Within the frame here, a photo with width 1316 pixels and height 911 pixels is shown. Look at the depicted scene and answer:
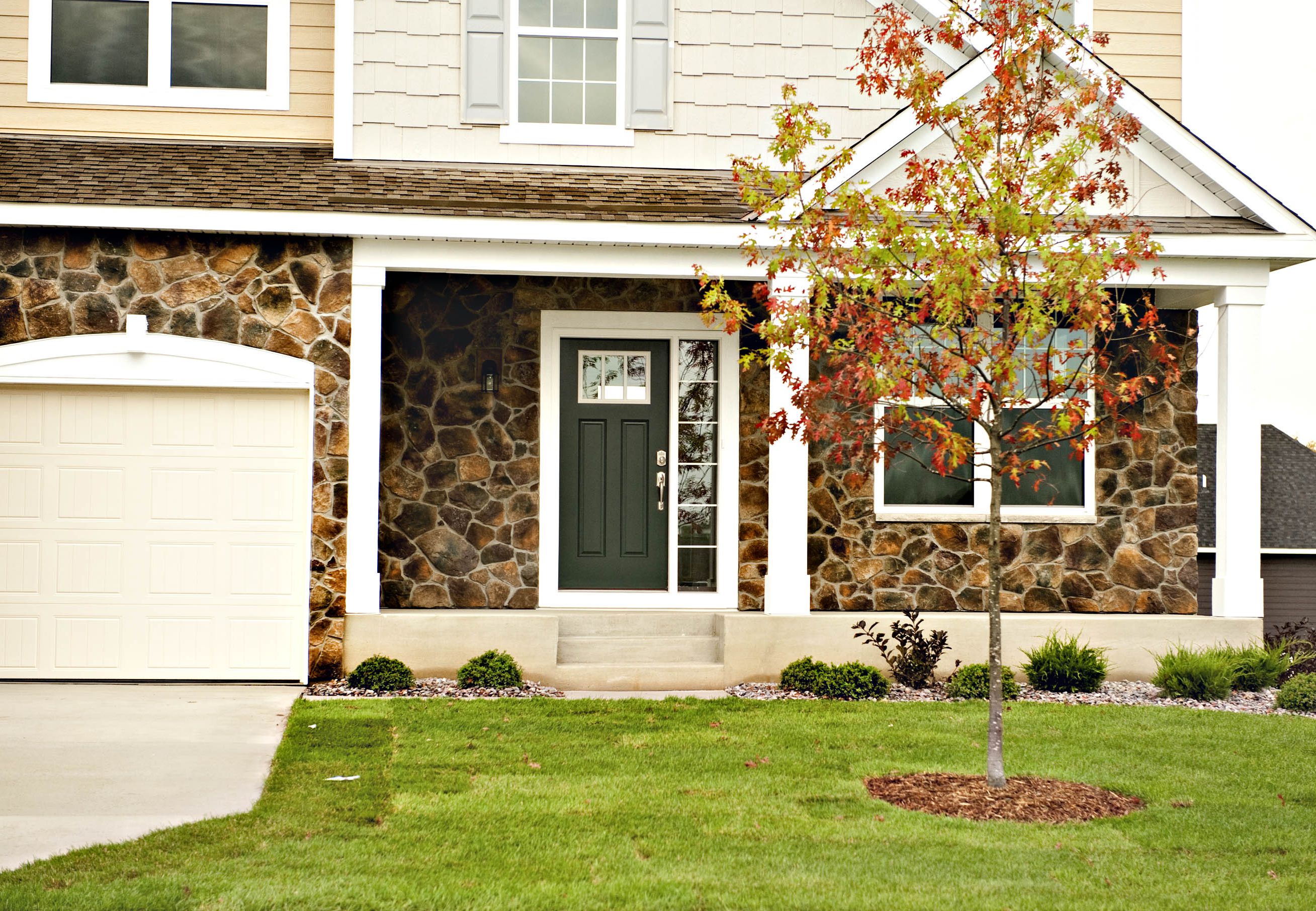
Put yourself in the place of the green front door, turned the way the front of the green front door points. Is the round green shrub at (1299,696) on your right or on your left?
on your left

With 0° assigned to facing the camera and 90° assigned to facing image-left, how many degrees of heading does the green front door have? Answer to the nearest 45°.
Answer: approximately 0°

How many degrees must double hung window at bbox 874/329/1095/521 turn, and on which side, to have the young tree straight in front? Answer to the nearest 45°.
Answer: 0° — it already faces it

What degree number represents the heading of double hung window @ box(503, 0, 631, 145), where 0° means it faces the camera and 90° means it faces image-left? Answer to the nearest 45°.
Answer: approximately 0°

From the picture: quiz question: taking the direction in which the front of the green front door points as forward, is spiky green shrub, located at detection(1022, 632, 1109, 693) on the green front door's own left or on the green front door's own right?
on the green front door's own left

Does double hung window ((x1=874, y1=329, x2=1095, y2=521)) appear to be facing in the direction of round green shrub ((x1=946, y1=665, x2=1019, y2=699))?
yes
